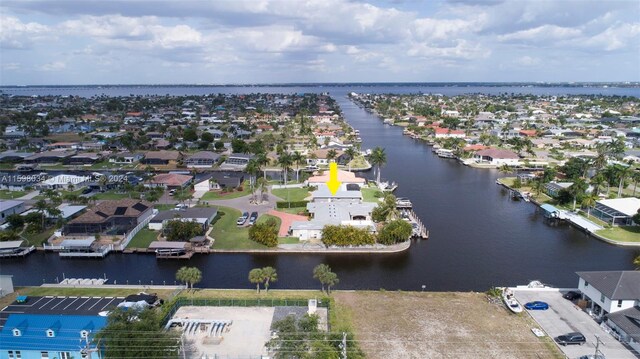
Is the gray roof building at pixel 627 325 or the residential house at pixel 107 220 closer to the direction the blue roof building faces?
the gray roof building

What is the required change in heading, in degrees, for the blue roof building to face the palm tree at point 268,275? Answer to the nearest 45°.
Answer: approximately 90° to its left

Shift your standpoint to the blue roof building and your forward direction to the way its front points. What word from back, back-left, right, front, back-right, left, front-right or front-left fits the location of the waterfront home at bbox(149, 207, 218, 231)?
back-left

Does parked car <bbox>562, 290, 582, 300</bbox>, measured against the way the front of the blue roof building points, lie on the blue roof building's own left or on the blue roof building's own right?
on the blue roof building's own left

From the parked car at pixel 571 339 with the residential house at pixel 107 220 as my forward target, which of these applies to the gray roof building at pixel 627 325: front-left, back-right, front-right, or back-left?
back-right

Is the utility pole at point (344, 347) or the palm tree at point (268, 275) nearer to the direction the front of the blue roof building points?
the utility pole

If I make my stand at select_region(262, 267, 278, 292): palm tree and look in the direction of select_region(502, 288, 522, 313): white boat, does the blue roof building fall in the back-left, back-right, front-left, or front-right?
back-right

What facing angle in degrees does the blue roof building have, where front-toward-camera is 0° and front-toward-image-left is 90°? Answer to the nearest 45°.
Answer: approximately 0°
